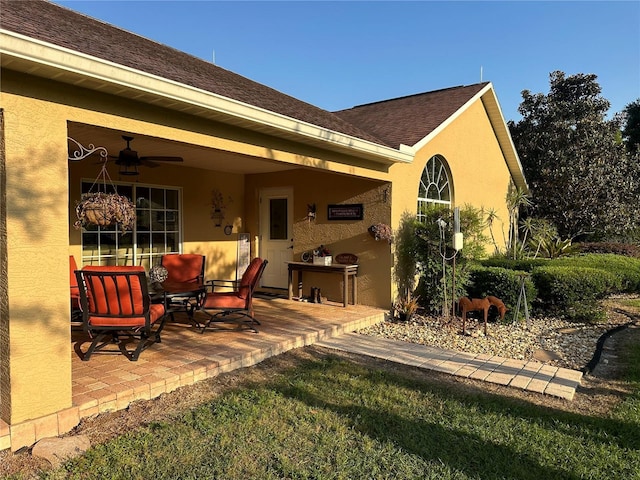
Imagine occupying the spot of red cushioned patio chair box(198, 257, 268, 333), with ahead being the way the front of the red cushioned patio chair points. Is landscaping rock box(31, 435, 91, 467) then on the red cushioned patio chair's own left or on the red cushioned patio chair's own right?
on the red cushioned patio chair's own left

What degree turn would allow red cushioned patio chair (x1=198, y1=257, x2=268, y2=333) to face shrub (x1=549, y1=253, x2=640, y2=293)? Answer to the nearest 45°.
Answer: approximately 180°

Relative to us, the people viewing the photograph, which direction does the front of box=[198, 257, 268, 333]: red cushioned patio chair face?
facing to the left of the viewer

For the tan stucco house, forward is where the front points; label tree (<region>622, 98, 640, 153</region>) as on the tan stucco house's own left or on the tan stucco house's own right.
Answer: on the tan stucco house's own left

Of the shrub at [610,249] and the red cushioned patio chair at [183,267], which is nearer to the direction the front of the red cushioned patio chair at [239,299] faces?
the red cushioned patio chair

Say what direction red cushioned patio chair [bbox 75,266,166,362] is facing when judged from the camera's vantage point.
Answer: facing away from the viewer and to the right of the viewer

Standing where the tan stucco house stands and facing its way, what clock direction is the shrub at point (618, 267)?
The shrub is roughly at 10 o'clock from the tan stucco house.

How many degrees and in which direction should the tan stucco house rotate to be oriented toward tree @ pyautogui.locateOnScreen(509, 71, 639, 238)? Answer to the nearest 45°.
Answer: approximately 90° to its left

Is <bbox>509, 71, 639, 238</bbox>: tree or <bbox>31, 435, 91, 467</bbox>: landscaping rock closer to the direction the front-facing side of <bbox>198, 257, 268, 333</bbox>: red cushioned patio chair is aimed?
the landscaping rock

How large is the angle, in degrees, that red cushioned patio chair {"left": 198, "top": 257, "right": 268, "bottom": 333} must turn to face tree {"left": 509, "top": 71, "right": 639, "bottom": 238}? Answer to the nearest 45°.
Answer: approximately 135° to its right

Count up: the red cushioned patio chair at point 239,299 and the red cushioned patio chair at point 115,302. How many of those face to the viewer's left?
1

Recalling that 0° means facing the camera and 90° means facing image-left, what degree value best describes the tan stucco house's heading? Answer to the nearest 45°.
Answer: approximately 315°

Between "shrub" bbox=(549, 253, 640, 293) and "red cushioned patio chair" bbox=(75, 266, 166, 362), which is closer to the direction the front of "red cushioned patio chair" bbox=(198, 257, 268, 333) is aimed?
the red cushioned patio chair
